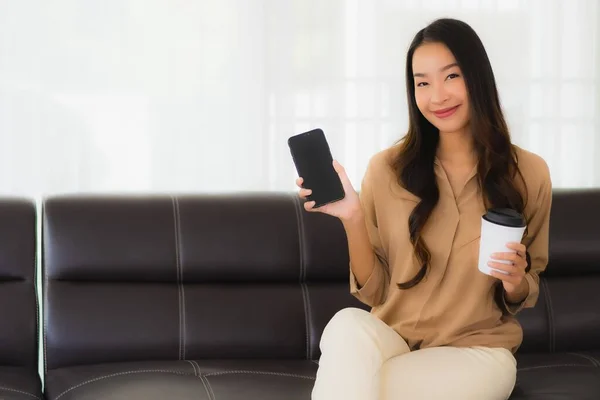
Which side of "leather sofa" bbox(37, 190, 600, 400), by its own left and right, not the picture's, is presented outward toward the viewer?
front

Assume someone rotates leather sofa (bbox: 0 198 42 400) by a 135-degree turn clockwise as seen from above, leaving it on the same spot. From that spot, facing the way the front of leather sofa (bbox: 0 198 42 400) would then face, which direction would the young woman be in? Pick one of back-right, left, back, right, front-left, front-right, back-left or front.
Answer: back

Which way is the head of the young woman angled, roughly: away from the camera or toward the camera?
toward the camera

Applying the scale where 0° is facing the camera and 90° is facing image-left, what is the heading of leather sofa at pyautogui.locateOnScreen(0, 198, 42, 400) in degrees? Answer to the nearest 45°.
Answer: approximately 0°
